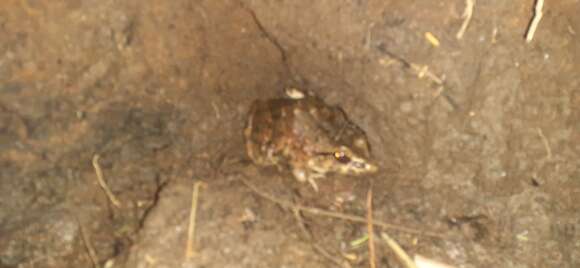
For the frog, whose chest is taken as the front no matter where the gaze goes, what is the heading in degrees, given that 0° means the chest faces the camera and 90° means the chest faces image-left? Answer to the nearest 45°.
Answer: approximately 315°

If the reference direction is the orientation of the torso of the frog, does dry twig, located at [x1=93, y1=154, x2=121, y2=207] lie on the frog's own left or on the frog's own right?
on the frog's own right
